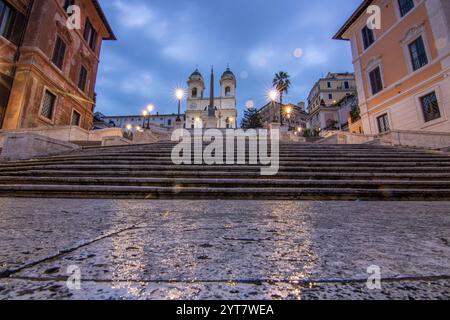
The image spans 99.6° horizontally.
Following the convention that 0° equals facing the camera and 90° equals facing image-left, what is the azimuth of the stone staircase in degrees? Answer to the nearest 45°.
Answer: approximately 0°

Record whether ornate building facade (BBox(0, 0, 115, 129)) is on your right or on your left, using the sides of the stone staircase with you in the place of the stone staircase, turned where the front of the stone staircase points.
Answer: on your right
